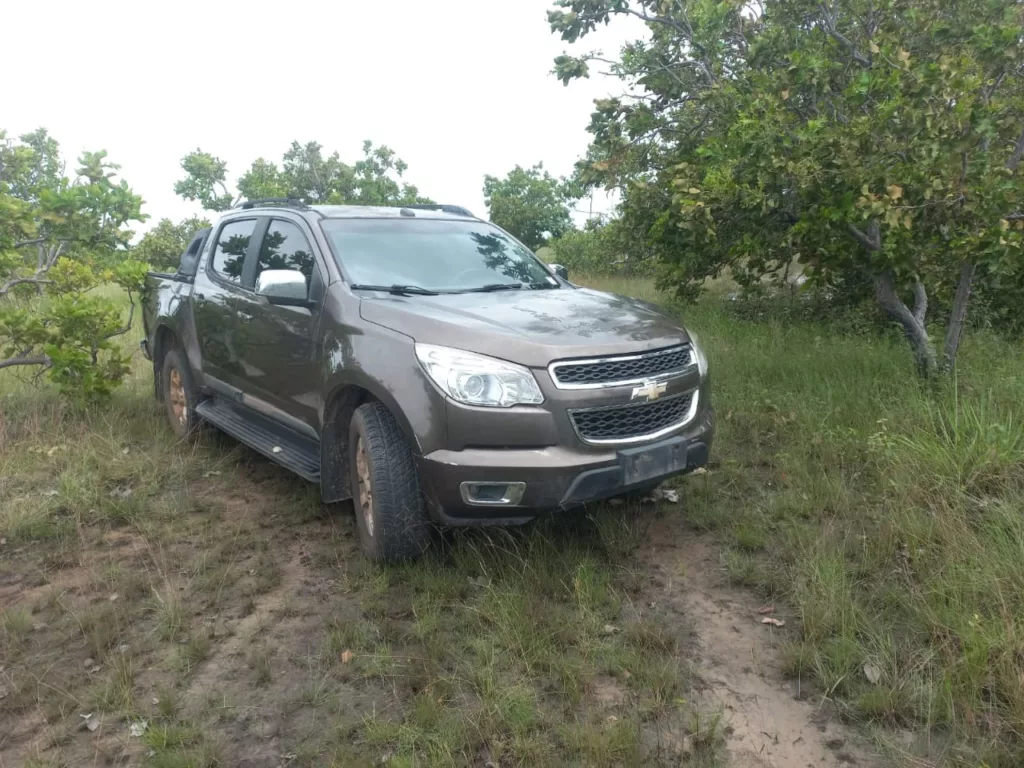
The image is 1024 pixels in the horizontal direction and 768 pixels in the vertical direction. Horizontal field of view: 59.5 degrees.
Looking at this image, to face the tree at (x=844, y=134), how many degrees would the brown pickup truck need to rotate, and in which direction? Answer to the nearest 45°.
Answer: approximately 90° to its left

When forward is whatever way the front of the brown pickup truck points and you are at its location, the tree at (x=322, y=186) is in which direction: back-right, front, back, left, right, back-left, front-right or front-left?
back-left

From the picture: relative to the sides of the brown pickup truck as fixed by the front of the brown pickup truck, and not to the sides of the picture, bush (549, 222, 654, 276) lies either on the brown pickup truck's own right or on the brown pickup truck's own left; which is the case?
on the brown pickup truck's own left

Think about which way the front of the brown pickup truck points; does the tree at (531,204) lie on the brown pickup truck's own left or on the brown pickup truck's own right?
on the brown pickup truck's own left

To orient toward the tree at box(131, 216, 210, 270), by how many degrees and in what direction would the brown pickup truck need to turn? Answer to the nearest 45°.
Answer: approximately 135° to its left

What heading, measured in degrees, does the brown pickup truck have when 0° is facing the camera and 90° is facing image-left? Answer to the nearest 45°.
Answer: approximately 315°

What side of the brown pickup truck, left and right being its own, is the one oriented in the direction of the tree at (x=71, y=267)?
back
